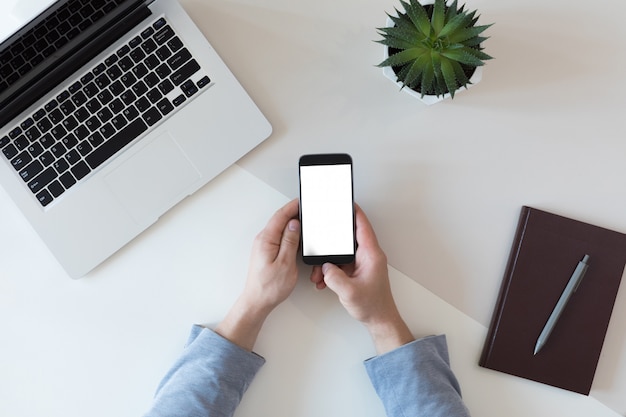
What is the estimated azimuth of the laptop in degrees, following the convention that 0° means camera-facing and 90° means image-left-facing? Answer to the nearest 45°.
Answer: approximately 315°
